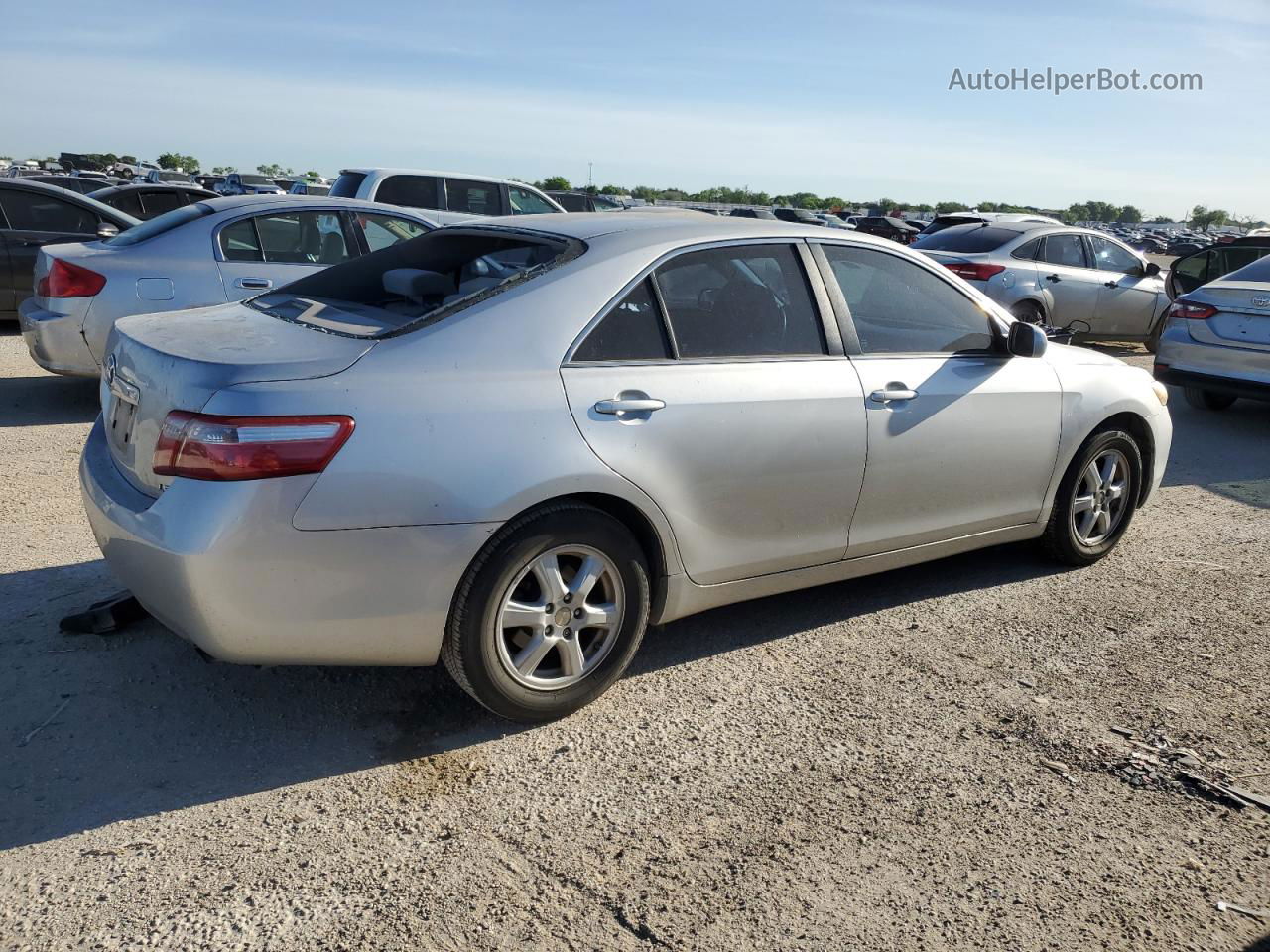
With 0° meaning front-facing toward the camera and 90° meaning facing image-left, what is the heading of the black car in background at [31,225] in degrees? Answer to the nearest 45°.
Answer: approximately 270°

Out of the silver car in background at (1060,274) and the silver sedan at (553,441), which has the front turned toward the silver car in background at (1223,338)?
the silver sedan

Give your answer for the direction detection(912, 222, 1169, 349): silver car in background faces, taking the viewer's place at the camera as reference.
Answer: facing away from the viewer and to the right of the viewer

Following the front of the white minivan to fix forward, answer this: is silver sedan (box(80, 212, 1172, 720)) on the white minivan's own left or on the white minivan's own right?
on the white minivan's own right

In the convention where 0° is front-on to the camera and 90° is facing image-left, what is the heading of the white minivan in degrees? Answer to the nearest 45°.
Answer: approximately 225°

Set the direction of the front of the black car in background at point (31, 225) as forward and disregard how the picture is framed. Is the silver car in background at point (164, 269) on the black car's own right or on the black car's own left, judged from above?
on the black car's own right

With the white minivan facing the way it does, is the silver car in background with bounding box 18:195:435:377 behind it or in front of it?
behind

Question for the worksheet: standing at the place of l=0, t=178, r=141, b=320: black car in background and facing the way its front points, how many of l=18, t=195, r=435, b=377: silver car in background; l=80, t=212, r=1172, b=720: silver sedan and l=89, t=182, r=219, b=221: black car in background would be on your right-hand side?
2

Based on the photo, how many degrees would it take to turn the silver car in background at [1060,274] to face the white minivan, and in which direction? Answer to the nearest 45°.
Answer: approximately 135° to its left
